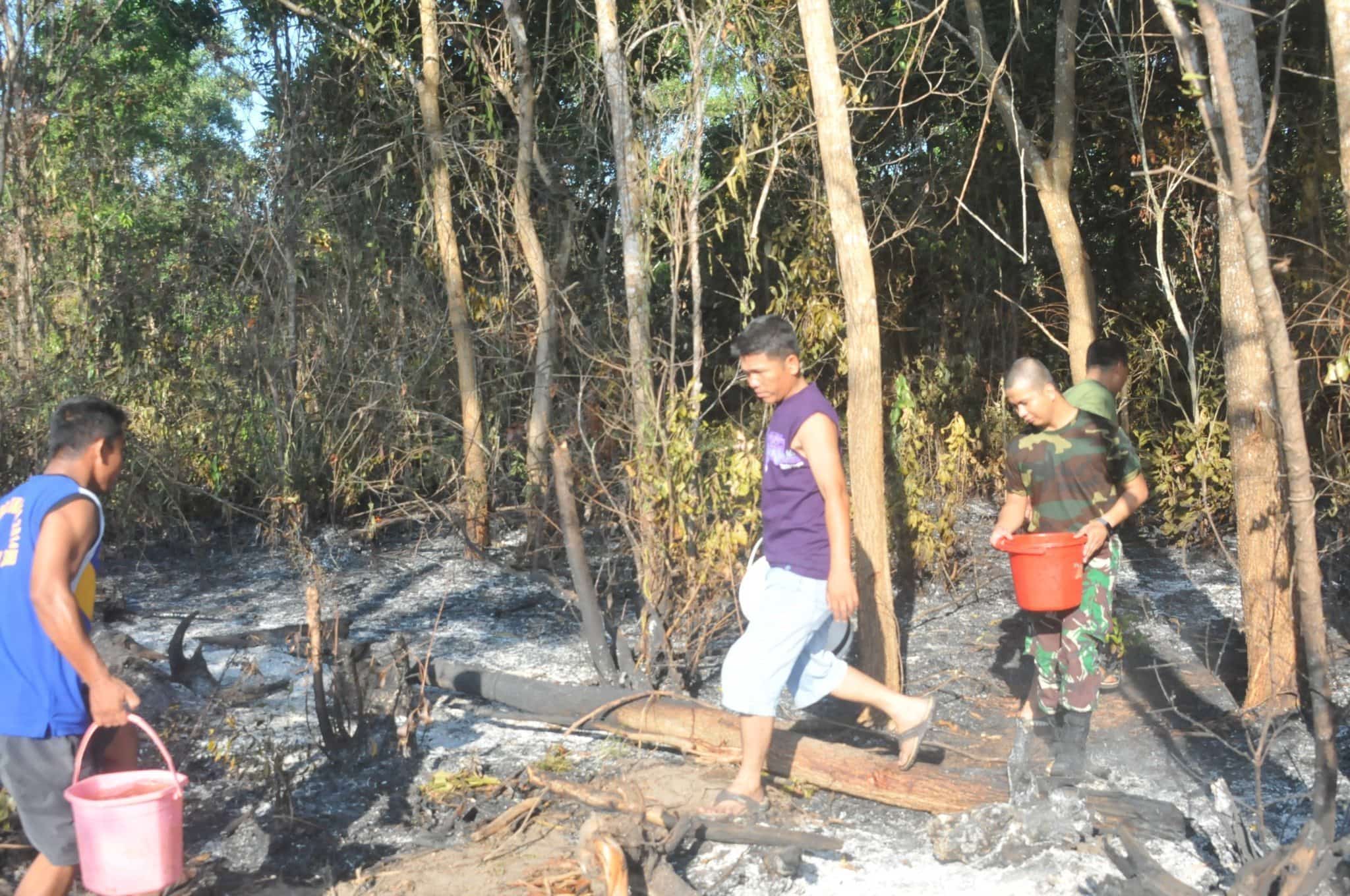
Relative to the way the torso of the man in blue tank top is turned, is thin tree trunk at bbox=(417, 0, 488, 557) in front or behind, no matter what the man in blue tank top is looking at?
in front

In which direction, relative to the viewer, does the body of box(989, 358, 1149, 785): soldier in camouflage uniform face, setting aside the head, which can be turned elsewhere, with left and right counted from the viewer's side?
facing the viewer and to the left of the viewer

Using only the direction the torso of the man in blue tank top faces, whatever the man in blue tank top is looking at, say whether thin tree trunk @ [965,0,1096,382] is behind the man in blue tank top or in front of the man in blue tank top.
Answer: in front

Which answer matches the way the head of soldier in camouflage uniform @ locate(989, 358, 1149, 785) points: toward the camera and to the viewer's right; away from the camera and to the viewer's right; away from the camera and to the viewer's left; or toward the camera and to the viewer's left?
toward the camera and to the viewer's left

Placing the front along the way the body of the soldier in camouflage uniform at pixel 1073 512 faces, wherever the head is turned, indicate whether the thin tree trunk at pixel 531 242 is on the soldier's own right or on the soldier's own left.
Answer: on the soldier's own right

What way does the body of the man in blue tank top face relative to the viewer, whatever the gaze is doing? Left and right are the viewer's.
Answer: facing away from the viewer and to the right of the viewer

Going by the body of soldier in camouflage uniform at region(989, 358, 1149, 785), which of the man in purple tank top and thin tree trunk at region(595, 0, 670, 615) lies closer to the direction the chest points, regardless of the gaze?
the man in purple tank top

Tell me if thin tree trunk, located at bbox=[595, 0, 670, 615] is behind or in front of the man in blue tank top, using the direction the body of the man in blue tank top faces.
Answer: in front

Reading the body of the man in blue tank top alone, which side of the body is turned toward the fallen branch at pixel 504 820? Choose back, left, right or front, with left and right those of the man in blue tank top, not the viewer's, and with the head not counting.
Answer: front
